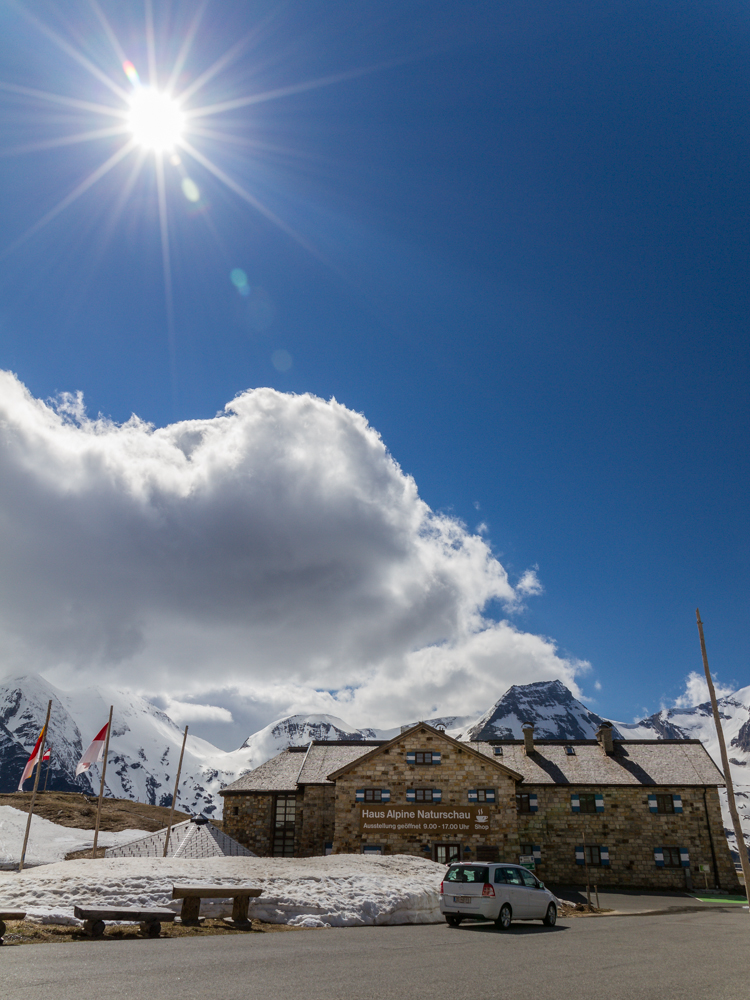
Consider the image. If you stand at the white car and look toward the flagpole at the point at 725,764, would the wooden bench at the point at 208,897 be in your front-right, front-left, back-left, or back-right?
back-left

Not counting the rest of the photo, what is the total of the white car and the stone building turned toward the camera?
1

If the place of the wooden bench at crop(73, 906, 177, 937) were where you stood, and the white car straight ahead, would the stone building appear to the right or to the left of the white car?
left

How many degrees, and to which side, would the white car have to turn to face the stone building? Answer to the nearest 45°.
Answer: approximately 45° to its left

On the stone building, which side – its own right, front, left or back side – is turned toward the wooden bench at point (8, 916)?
front

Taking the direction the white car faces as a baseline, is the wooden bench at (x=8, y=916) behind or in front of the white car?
behind

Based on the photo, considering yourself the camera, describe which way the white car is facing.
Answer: facing away from the viewer and to the right of the viewer

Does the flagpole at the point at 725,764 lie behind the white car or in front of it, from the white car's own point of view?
in front

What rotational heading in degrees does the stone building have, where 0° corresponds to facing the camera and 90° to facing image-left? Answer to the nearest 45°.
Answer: approximately 0°

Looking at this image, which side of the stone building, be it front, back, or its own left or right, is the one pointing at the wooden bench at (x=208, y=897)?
front

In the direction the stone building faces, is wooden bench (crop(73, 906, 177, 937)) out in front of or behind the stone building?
in front
